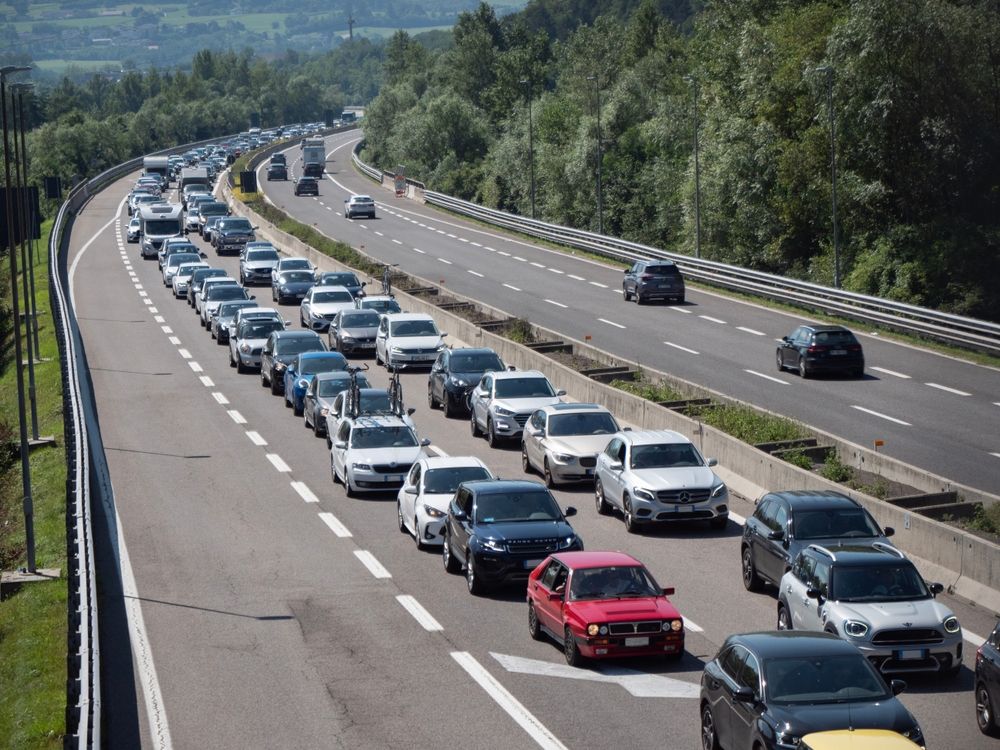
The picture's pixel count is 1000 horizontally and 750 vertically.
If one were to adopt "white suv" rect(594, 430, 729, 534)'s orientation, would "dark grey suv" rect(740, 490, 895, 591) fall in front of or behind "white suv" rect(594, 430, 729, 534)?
in front

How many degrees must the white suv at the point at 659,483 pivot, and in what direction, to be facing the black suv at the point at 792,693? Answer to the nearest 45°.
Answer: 0° — it already faces it

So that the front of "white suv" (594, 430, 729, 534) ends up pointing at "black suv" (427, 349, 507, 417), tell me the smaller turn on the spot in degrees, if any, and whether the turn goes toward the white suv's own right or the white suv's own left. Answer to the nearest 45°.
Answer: approximately 135° to the white suv's own right

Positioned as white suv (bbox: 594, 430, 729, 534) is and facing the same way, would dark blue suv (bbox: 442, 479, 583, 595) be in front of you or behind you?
in front

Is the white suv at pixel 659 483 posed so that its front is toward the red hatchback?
yes

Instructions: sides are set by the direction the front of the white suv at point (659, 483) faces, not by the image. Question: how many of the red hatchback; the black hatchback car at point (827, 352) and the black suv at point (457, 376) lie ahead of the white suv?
1

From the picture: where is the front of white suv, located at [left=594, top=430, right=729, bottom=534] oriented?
toward the camera

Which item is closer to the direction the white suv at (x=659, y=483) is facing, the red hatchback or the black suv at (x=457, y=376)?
the red hatchback

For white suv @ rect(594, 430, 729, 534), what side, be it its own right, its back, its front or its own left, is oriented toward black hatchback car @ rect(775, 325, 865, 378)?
back

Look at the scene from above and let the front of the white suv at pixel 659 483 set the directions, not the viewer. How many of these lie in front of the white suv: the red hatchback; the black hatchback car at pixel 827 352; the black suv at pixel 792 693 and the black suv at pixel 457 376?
2
